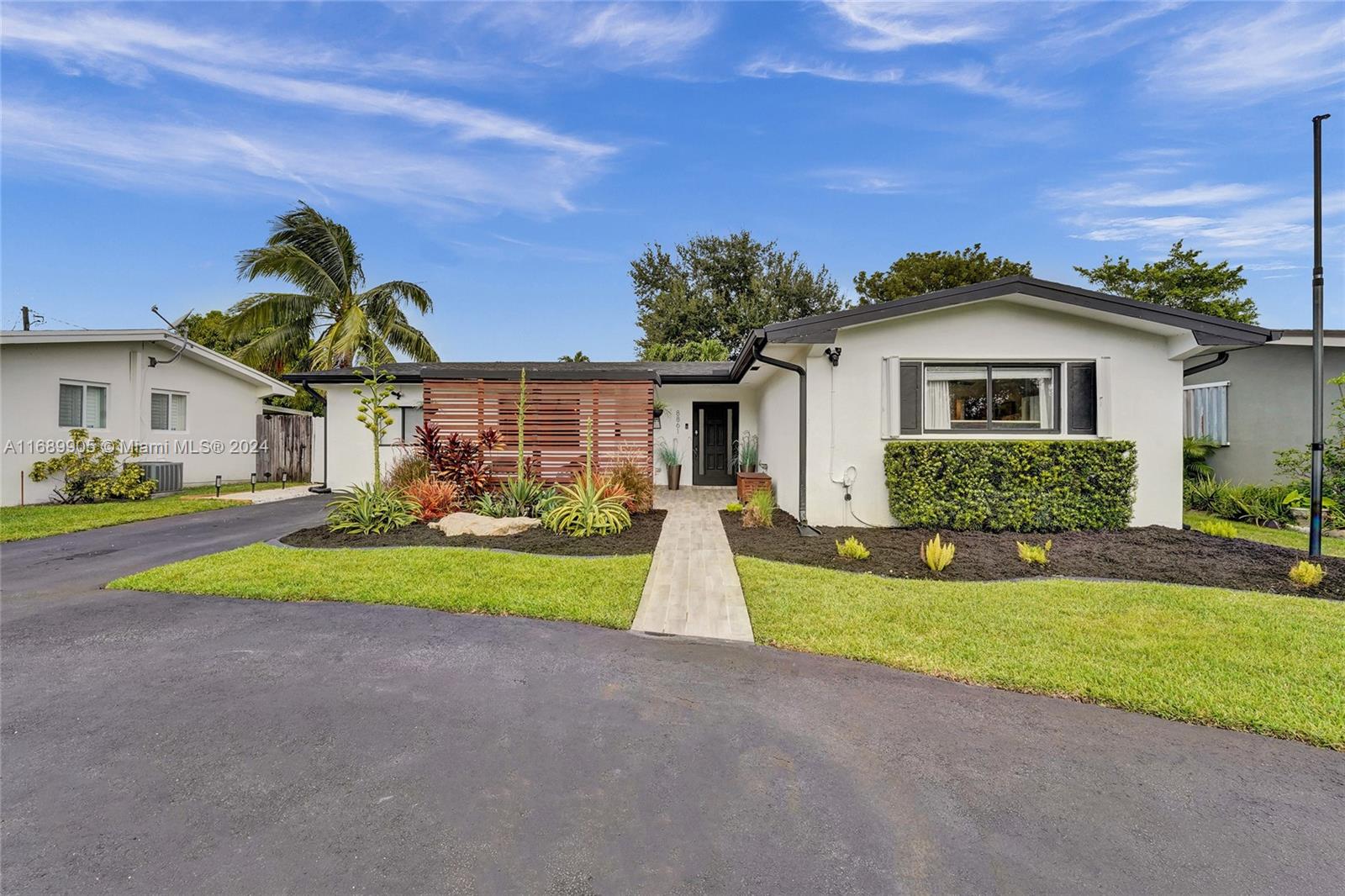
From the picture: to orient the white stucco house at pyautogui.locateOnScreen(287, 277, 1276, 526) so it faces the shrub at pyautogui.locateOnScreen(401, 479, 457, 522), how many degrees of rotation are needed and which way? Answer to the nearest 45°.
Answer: approximately 90° to its right

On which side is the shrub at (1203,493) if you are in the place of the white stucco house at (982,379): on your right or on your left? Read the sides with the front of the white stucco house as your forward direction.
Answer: on your left

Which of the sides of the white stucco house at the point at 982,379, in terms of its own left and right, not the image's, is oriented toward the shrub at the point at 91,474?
right

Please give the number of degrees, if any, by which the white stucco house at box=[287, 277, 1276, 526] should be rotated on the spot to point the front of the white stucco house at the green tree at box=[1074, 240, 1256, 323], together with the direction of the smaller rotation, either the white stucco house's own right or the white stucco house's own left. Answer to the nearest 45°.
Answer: approximately 135° to the white stucco house's own left

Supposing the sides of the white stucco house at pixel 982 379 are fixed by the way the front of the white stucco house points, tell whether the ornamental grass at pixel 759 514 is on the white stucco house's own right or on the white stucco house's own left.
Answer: on the white stucco house's own right

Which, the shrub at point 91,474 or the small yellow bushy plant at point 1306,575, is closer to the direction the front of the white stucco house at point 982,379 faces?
the small yellow bushy plant

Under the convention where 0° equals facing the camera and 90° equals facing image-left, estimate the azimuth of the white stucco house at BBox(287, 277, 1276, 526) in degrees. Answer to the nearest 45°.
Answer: approximately 0°

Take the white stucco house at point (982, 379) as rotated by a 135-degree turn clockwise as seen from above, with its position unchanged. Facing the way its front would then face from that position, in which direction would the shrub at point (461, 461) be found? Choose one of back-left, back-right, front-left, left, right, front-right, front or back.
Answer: front-left

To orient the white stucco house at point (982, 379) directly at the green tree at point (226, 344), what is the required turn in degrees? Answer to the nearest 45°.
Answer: approximately 135° to its right

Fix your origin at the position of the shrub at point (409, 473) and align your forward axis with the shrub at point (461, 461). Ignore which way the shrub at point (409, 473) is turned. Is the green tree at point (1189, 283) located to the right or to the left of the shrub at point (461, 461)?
left

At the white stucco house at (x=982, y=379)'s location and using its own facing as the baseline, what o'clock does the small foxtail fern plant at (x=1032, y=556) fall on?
The small foxtail fern plant is roughly at 12 o'clock from the white stucco house.

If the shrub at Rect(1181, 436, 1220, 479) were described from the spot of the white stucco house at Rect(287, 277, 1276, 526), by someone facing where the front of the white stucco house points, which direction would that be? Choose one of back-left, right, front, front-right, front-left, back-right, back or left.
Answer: back-left
